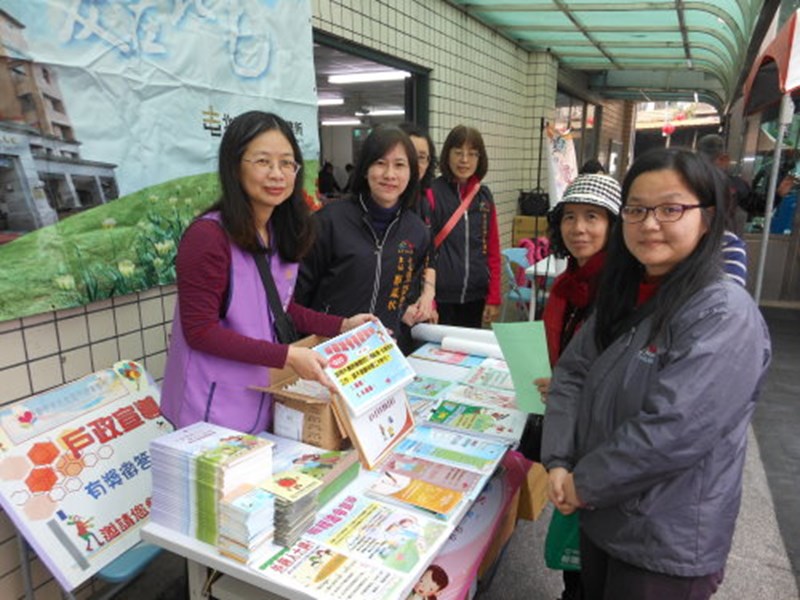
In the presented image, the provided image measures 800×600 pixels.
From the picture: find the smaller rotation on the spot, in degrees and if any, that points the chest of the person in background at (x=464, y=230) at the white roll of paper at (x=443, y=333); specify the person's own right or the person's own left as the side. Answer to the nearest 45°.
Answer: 0° — they already face it

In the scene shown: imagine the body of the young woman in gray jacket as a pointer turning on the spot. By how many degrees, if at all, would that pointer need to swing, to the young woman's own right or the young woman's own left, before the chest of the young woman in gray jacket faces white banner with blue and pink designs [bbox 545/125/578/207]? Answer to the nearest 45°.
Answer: approximately 135° to the young woman's own right

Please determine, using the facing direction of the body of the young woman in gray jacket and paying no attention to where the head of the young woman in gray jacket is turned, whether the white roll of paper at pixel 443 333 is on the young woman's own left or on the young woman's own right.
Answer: on the young woman's own right

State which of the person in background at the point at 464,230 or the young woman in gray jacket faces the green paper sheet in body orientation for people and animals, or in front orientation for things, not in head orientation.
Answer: the person in background

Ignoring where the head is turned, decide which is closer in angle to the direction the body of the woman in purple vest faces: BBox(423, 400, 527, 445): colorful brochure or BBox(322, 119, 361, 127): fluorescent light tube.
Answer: the colorful brochure

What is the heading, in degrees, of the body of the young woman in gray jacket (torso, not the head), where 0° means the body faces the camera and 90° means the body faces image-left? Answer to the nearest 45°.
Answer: approximately 45°
